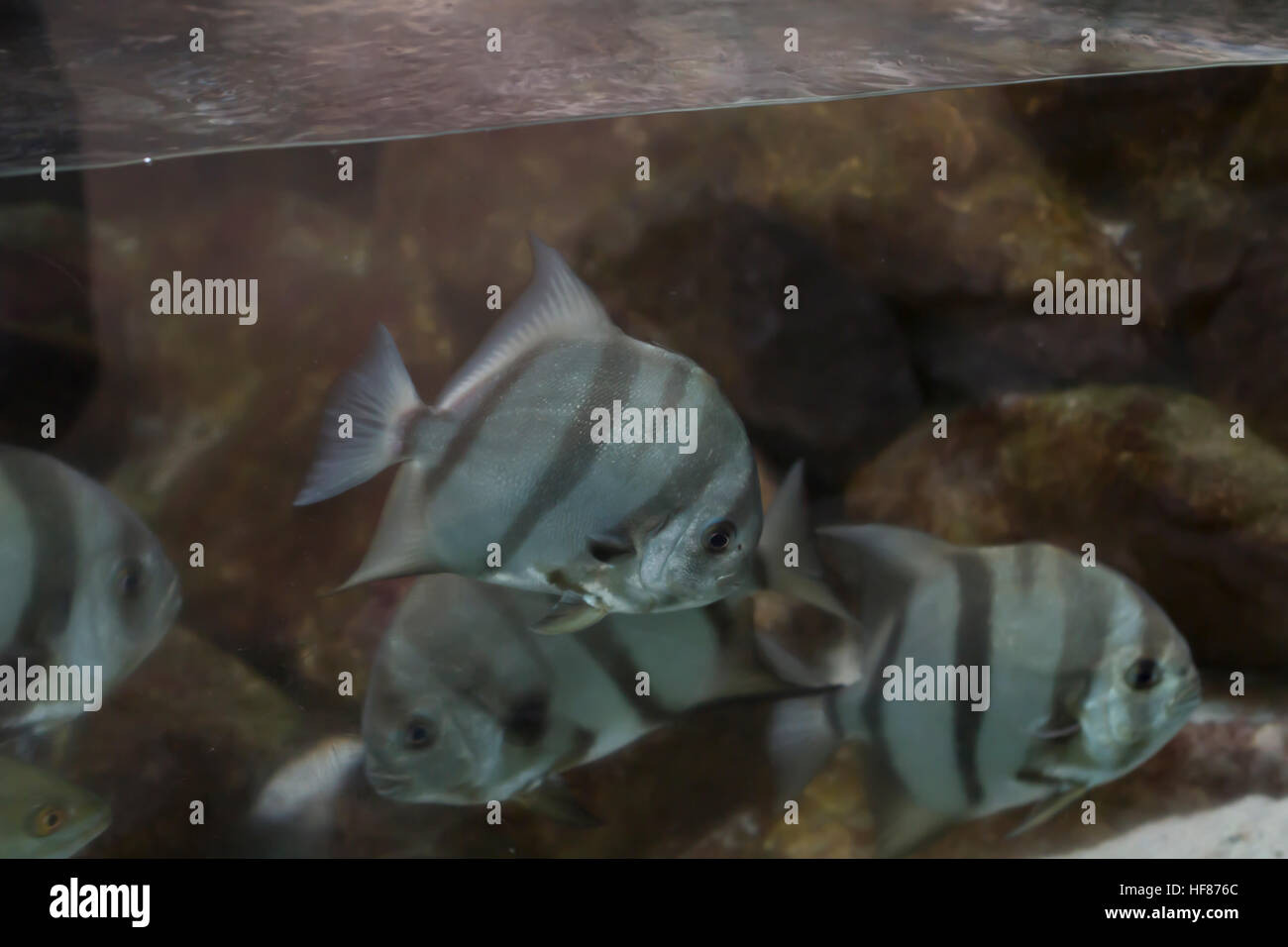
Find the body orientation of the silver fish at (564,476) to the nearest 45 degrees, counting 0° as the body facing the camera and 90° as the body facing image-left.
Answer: approximately 270°

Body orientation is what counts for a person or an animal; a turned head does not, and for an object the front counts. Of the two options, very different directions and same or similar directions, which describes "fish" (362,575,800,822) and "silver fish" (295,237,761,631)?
very different directions

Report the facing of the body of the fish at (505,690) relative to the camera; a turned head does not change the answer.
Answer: to the viewer's left

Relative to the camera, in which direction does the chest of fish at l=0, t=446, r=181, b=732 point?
to the viewer's right

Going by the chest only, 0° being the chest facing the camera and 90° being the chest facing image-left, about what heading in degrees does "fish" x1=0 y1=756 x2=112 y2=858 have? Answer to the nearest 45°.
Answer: approximately 270°

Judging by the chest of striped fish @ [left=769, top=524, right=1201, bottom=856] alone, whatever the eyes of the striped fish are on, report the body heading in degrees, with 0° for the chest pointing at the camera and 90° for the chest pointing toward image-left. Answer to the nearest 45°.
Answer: approximately 270°
